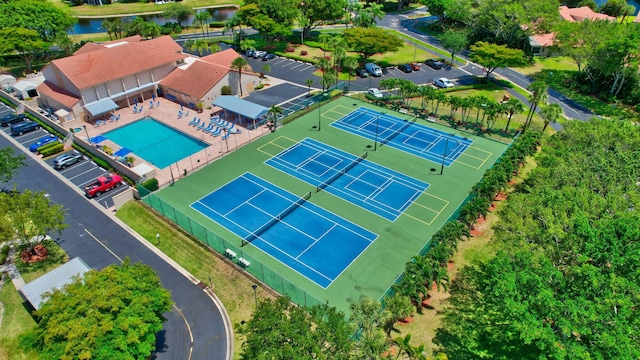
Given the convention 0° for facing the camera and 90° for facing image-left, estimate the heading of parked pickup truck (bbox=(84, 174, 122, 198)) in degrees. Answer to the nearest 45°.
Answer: approximately 225°

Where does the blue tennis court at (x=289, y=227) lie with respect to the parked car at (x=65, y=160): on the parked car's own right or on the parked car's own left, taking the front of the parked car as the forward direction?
on the parked car's own right

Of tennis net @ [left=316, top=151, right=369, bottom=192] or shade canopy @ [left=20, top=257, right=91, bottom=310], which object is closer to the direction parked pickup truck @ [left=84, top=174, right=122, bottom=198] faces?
the tennis net

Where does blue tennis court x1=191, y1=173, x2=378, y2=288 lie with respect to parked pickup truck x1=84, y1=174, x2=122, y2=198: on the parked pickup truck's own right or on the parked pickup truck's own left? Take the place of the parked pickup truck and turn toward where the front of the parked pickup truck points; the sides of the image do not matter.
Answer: on the parked pickup truck's own right

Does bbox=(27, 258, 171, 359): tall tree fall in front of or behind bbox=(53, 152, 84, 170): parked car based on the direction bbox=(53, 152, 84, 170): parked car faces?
behind

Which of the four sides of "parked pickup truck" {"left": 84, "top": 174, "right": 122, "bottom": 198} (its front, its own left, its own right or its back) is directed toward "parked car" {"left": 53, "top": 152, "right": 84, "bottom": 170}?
left

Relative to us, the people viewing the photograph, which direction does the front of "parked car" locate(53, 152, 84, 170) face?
facing away from the viewer and to the right of the viewer

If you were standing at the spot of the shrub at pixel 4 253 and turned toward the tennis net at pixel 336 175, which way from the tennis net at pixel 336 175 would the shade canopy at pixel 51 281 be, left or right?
right

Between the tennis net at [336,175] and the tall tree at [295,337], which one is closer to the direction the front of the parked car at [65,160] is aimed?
the tennis net
